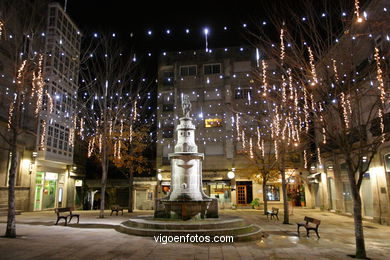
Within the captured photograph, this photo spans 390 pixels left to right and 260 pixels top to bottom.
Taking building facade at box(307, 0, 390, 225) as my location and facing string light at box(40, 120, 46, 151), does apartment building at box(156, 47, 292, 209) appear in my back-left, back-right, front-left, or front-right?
front-right

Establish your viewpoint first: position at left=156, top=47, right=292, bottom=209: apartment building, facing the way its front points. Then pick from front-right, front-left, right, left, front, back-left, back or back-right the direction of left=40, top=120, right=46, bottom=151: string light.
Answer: front-right

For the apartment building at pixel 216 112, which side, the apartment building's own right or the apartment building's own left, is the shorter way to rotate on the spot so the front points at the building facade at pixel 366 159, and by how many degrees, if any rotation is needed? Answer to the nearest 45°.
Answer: approximately 45° to the apartment building's own left

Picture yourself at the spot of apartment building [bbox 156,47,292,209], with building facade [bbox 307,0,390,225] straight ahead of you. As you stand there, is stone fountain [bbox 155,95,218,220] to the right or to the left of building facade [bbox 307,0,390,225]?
right

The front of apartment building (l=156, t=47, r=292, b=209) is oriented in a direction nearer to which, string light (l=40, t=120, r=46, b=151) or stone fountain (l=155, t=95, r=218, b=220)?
the stone fountain

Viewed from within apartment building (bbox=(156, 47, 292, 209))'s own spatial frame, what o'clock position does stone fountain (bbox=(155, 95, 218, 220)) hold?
The stone fountain is roughly at 12 o'clock from the apartment building.

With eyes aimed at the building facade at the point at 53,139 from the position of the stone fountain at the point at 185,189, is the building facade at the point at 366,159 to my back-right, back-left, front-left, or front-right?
back-right

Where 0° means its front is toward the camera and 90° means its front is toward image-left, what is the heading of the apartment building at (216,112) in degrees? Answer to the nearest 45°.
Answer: approximately 0°
